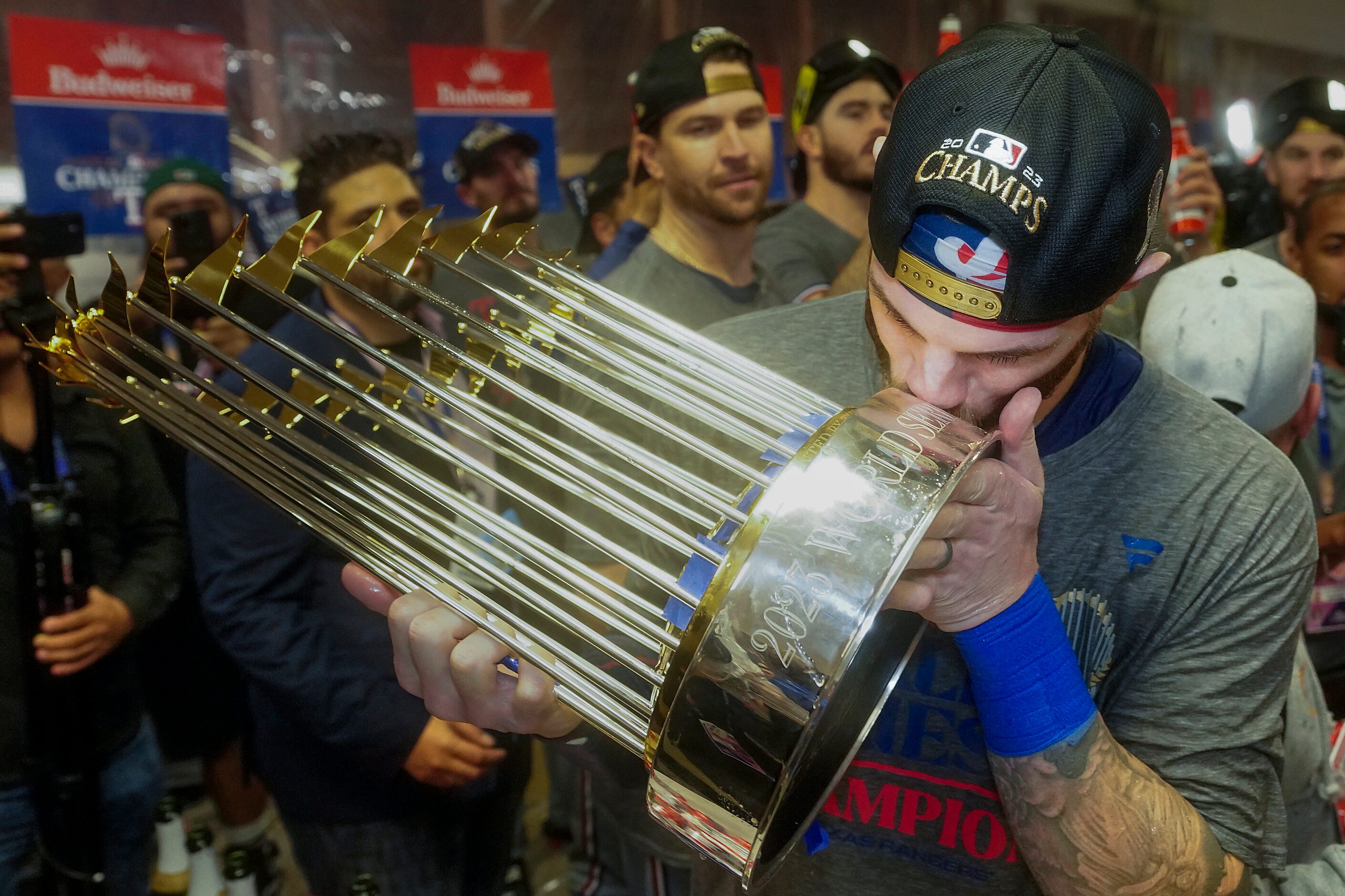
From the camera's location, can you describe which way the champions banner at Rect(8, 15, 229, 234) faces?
facing the viewer

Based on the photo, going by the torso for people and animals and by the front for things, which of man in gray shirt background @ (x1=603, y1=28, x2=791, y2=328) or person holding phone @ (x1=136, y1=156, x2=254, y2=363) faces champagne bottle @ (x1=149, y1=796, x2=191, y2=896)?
the person holding phone

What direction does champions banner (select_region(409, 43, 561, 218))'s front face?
toward the camera

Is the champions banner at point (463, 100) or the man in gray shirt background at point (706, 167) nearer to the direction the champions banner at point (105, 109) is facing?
the man in gray shirt background

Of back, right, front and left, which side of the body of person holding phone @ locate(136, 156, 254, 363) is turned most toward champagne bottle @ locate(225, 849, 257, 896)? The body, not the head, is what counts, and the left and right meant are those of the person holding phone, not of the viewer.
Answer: front

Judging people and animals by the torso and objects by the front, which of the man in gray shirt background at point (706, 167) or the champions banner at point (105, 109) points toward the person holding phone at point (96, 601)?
the champions banner

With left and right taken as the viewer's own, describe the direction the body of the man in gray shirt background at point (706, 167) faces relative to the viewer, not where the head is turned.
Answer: facing the viewer and to the right of the viewer

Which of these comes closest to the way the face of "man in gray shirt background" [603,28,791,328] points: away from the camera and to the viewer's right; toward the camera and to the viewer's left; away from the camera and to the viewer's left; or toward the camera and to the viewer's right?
toward the camera and to the viewer's right
